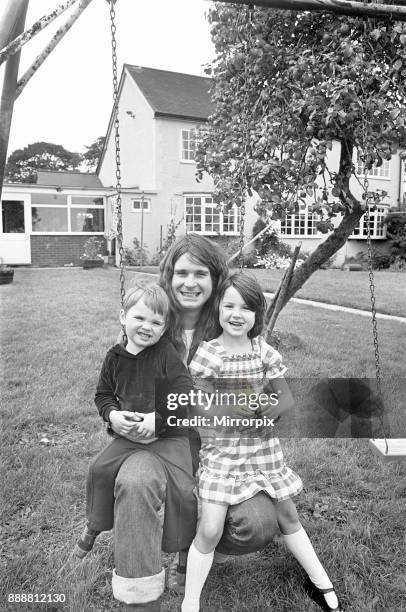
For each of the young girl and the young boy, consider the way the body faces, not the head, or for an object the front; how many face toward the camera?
2

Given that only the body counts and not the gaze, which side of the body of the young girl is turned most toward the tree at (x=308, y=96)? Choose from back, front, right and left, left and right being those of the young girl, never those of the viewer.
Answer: back

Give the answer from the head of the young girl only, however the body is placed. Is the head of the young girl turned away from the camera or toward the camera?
toward the camera

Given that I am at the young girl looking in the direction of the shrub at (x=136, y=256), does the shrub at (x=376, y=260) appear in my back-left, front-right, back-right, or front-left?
front-right

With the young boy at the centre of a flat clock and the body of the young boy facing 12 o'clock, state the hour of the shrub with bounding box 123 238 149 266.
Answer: The shrub is roughly at 6 o'clock from the young boy.

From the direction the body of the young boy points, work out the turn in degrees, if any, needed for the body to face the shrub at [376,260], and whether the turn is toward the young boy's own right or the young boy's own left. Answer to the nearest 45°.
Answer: approximately 135° to the young boy's own left

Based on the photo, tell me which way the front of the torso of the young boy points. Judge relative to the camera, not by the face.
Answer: toward the camera

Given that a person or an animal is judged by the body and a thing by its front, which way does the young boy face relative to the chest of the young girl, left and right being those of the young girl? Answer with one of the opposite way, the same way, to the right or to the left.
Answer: the same way

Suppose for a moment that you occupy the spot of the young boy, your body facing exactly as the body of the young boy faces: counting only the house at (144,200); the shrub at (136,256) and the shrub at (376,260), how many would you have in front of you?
0

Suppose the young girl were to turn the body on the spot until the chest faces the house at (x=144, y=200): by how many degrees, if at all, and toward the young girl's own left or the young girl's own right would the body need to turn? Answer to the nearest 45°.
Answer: approximately 180°
